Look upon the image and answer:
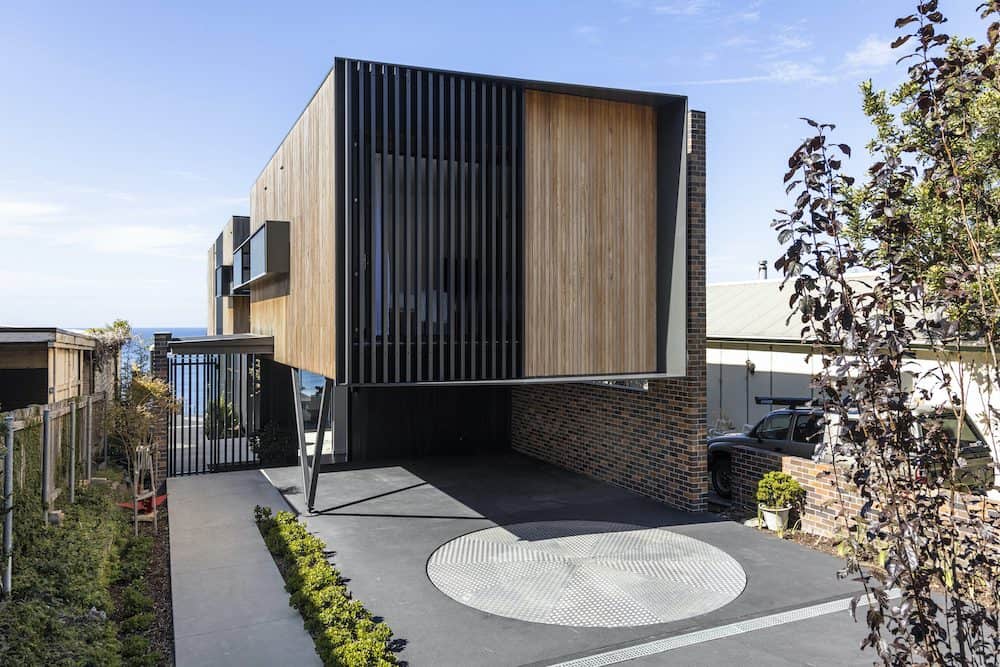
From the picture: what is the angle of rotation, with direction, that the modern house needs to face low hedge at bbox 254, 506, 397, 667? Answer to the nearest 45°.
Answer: approximately 45° to its right

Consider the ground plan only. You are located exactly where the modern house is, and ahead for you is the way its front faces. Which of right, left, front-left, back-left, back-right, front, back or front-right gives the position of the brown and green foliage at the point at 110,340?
back-right

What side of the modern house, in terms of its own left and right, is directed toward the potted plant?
front

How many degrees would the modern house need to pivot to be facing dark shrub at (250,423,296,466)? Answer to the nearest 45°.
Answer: approximately 135° to its right

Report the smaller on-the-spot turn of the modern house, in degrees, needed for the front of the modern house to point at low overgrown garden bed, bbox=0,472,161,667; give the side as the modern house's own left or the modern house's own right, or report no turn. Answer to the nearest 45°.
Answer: approximately 45° to the modern house's own right

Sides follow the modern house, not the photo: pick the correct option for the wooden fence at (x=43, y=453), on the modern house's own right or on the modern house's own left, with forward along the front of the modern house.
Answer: on the modern house's own right

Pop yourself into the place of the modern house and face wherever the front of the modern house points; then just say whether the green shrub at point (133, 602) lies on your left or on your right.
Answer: on your right

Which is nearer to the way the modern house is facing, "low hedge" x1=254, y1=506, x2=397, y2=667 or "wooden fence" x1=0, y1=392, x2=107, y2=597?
the low hedge

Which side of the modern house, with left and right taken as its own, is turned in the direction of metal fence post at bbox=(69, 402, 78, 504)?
right

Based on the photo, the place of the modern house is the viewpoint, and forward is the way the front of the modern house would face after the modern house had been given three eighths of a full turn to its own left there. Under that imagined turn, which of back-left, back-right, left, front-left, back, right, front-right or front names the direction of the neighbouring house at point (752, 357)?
front

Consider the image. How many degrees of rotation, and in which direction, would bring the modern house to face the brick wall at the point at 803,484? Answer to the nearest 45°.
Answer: approximately 90° to its left

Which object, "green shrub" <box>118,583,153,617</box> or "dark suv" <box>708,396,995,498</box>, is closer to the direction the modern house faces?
the green shrub

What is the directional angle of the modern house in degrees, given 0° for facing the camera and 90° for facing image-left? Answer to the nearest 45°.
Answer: approximately 0°
